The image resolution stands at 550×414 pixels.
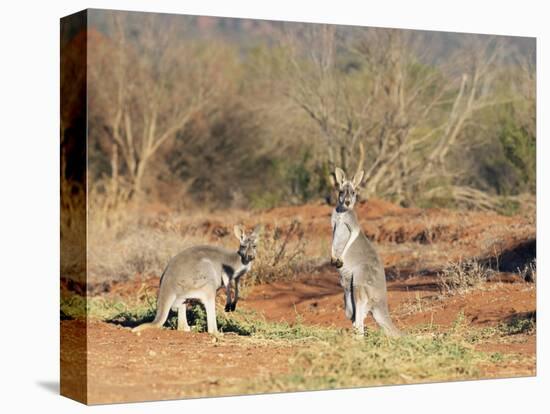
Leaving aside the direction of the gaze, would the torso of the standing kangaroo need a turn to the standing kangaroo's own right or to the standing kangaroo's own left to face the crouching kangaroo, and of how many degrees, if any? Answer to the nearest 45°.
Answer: approximately 45° to the standing kangaroo's own right

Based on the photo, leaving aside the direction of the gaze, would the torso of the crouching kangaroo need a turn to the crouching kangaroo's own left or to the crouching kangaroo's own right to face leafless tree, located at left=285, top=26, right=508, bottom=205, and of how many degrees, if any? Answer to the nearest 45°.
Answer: approximately 45° to the crouching kangaroo's own left

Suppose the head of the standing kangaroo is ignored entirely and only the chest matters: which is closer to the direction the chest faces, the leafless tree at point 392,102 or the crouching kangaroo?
the crouching kangaroo

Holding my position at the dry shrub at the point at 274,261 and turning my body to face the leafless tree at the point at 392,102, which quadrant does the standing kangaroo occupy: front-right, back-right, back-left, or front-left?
back-right

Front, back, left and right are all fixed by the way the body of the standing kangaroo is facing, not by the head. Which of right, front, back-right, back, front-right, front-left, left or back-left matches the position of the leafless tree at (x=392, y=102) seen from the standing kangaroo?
back-right

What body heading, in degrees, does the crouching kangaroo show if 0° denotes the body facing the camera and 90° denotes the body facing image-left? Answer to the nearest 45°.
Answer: approximately 270°

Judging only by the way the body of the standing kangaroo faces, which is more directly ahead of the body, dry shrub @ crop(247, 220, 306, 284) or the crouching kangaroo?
the crouching kangaroo

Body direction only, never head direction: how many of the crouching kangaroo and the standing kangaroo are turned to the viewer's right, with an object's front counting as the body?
1

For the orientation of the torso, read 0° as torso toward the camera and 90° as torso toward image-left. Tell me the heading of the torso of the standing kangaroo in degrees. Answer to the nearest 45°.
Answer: approximately 45°

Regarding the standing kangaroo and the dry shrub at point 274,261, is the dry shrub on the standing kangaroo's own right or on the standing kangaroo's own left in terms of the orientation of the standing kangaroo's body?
on the standing kangaroo's own right

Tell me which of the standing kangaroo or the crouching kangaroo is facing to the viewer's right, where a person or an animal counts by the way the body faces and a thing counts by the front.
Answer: the crouching kangaroo
